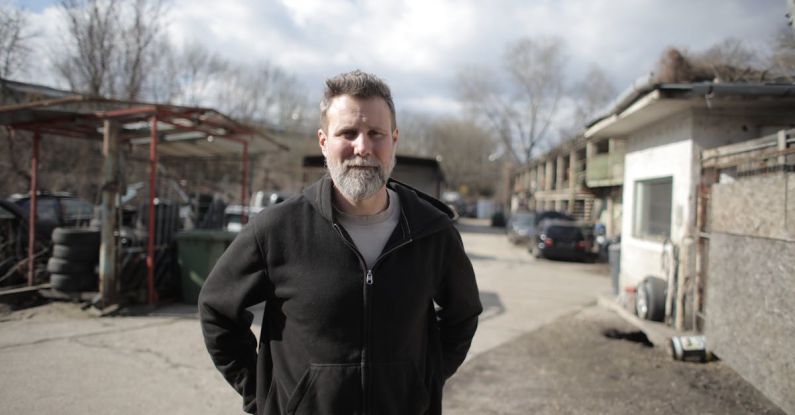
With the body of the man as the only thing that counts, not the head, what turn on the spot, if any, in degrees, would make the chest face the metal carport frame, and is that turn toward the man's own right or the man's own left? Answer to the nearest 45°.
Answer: approximately 135° to the man's own right

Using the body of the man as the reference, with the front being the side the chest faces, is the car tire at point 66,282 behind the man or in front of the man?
behind

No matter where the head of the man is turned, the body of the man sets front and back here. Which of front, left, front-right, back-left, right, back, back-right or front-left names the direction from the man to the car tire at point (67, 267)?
back-right

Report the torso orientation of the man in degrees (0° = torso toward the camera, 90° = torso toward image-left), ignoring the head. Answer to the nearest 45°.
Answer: approximately 0°

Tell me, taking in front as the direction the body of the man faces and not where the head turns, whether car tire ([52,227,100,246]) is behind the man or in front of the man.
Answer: behind
